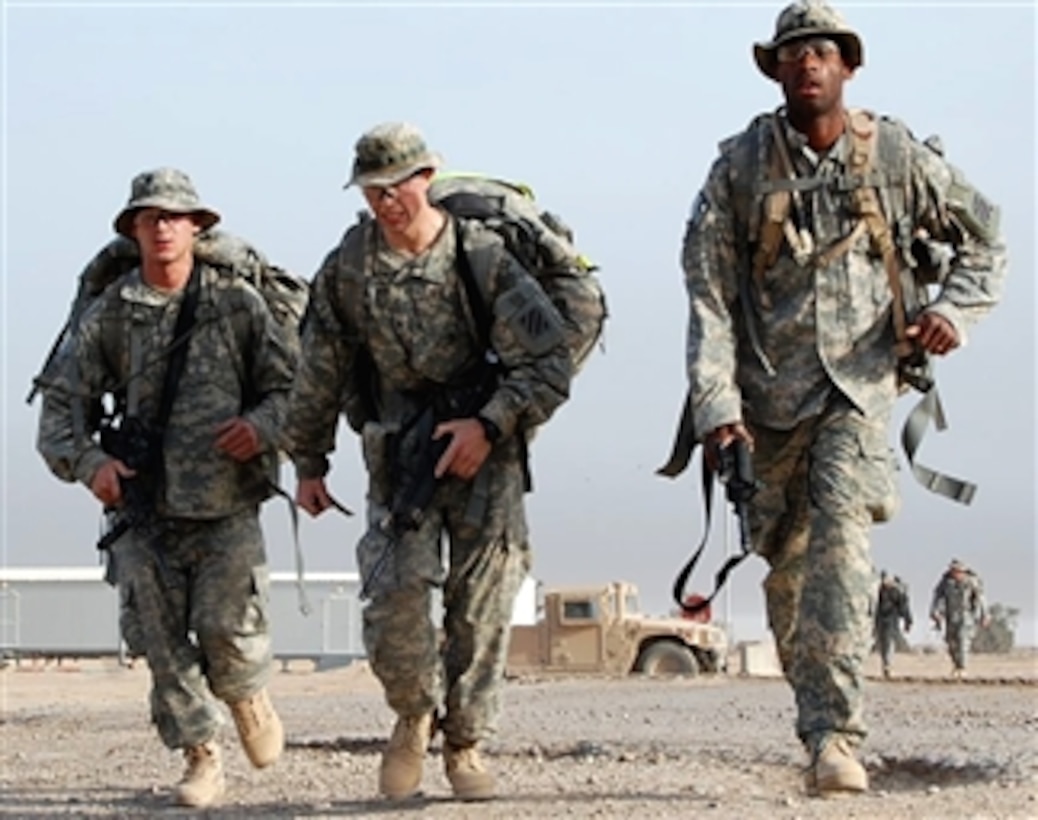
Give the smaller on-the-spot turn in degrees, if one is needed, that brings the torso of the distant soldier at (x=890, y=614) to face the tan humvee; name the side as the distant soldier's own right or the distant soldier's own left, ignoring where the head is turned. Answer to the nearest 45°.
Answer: approximately 90° to the distant soldier's own right

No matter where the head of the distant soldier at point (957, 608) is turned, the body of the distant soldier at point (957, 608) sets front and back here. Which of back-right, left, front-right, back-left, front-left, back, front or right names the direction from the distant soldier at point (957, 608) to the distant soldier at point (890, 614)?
right

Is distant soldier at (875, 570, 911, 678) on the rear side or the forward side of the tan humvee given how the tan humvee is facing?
on the forward side

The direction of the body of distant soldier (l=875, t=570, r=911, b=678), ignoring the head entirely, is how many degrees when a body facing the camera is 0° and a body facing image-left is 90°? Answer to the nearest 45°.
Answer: approximately 0°

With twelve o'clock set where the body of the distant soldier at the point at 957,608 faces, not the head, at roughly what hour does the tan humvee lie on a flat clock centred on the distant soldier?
The tan humvee is roughly at 3 o'clock from the distant soldier.

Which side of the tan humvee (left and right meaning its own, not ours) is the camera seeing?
right

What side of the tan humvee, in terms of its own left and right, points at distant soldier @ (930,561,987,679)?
front

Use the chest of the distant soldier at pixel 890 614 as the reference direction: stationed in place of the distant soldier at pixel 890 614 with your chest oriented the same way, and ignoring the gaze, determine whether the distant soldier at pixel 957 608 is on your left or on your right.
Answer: on your left

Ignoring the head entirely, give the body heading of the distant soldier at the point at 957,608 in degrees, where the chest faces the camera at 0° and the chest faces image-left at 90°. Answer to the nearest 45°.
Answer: approximately 0°
